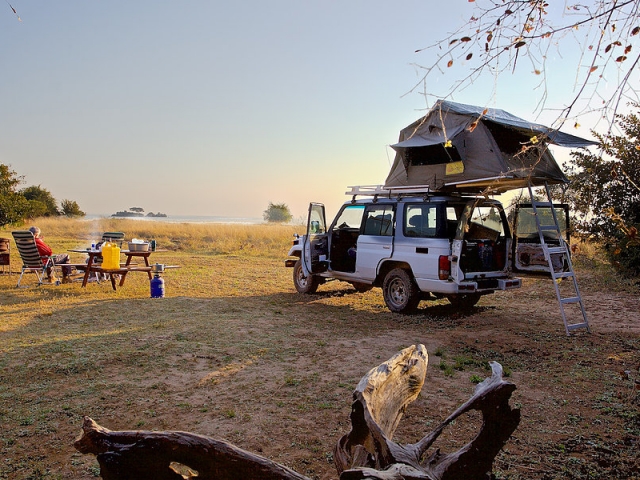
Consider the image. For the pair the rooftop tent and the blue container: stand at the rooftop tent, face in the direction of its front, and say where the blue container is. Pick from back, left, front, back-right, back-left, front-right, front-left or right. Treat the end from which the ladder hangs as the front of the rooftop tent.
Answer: back-right

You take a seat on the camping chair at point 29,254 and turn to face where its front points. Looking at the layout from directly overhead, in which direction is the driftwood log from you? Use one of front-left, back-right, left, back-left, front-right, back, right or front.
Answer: back-right

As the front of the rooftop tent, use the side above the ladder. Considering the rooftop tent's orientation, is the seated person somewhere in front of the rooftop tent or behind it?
behind

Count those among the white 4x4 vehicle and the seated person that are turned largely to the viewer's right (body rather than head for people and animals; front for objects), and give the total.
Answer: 1

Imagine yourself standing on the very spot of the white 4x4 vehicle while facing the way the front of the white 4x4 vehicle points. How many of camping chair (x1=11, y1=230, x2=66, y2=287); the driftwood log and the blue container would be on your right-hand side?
0

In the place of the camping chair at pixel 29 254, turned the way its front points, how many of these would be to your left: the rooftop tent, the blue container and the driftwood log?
0

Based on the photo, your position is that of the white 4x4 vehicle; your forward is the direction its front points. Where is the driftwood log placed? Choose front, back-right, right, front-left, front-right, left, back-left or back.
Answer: back-left

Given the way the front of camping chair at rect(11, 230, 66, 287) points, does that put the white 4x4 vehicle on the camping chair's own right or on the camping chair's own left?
on the camping chair's own right

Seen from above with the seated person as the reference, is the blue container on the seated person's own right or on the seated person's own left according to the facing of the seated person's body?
on the seated person's own right

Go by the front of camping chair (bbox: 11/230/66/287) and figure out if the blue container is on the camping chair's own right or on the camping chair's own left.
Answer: on the camping chair's own right

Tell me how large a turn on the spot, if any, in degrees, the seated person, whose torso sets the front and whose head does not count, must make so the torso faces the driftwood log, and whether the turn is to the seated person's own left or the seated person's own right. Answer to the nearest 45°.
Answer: approximately 90° to the seated person's own right

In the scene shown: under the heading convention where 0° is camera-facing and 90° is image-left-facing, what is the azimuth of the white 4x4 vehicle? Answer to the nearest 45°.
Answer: approximately 135°

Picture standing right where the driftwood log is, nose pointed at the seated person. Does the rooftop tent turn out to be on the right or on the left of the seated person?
right

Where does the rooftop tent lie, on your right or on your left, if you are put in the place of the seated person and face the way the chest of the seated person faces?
on your right

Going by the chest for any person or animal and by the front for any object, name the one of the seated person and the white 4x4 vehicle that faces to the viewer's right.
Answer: the seated person

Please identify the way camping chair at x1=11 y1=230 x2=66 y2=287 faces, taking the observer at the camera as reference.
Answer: facing away from the viewer and to the right of the viewer

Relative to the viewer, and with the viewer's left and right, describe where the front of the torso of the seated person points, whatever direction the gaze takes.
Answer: facing to the right of the viewer
